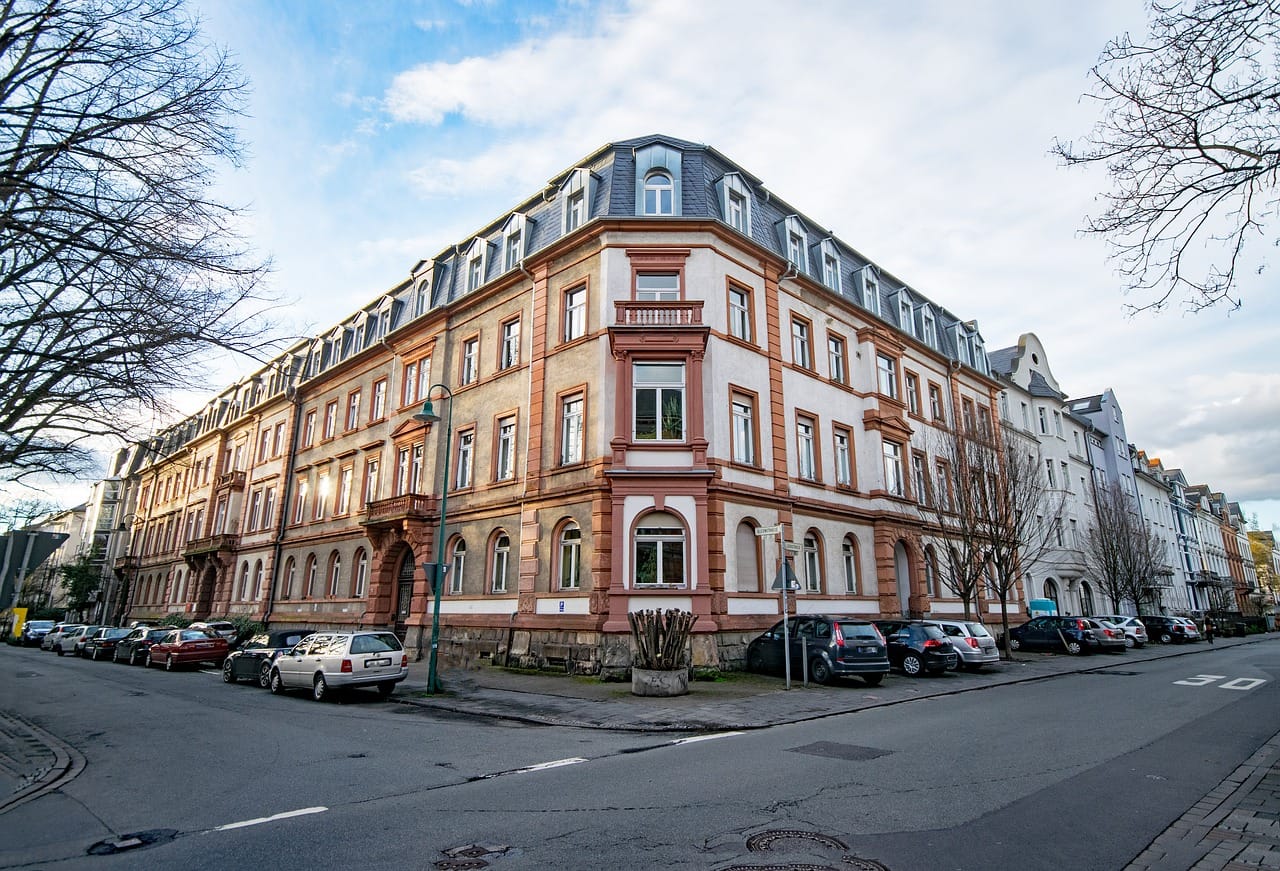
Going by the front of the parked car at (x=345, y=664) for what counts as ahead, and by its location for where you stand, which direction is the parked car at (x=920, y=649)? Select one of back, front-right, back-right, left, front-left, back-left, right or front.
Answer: back-right

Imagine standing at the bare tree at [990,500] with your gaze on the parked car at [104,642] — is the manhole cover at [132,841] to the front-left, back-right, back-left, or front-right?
front-left

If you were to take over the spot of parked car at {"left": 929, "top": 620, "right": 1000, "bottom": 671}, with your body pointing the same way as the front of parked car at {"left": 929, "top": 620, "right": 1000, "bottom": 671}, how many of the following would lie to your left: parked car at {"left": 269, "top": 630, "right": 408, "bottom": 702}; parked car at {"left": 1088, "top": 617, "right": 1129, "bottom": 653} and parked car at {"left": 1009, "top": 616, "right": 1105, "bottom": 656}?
1

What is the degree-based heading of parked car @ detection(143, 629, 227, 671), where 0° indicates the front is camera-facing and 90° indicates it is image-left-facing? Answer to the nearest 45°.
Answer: approximately 135°

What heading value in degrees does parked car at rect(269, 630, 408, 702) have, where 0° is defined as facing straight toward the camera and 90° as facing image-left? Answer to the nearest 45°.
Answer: approximately 135°

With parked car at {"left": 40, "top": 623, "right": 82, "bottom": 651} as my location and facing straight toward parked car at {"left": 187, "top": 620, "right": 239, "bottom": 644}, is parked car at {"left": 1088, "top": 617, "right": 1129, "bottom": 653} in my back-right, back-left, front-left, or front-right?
front-left

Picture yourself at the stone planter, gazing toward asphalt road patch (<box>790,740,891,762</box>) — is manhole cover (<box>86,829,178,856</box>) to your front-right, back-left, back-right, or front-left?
front-right
